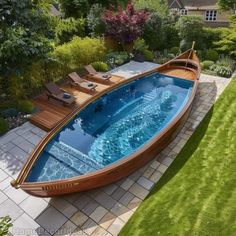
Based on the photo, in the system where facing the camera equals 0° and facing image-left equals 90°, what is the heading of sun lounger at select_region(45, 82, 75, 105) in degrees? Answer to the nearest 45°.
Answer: approximately 315°

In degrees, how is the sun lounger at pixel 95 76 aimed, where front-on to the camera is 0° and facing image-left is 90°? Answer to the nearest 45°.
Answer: approximately 315°

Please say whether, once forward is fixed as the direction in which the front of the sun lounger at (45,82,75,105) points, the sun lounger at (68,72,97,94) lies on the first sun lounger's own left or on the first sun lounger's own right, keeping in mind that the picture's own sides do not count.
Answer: on the first sun lounger's own left

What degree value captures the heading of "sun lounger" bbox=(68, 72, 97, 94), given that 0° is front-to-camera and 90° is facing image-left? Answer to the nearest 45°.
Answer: approximately 315°

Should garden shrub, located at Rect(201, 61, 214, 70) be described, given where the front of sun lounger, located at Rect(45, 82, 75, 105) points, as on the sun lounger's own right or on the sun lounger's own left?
on the sun lounger's own left

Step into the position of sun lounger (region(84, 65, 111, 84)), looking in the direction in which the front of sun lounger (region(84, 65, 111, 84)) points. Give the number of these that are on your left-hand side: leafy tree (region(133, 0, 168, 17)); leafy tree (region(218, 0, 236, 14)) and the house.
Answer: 3

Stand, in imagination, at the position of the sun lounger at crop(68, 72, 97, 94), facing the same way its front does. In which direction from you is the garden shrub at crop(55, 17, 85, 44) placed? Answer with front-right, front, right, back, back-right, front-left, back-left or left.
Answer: back-left

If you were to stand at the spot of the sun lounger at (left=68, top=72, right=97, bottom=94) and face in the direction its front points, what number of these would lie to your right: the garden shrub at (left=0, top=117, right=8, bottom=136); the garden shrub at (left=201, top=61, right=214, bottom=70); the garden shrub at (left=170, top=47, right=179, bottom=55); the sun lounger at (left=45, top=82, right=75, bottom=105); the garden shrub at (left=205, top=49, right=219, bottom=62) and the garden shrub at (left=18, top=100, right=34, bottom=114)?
3
